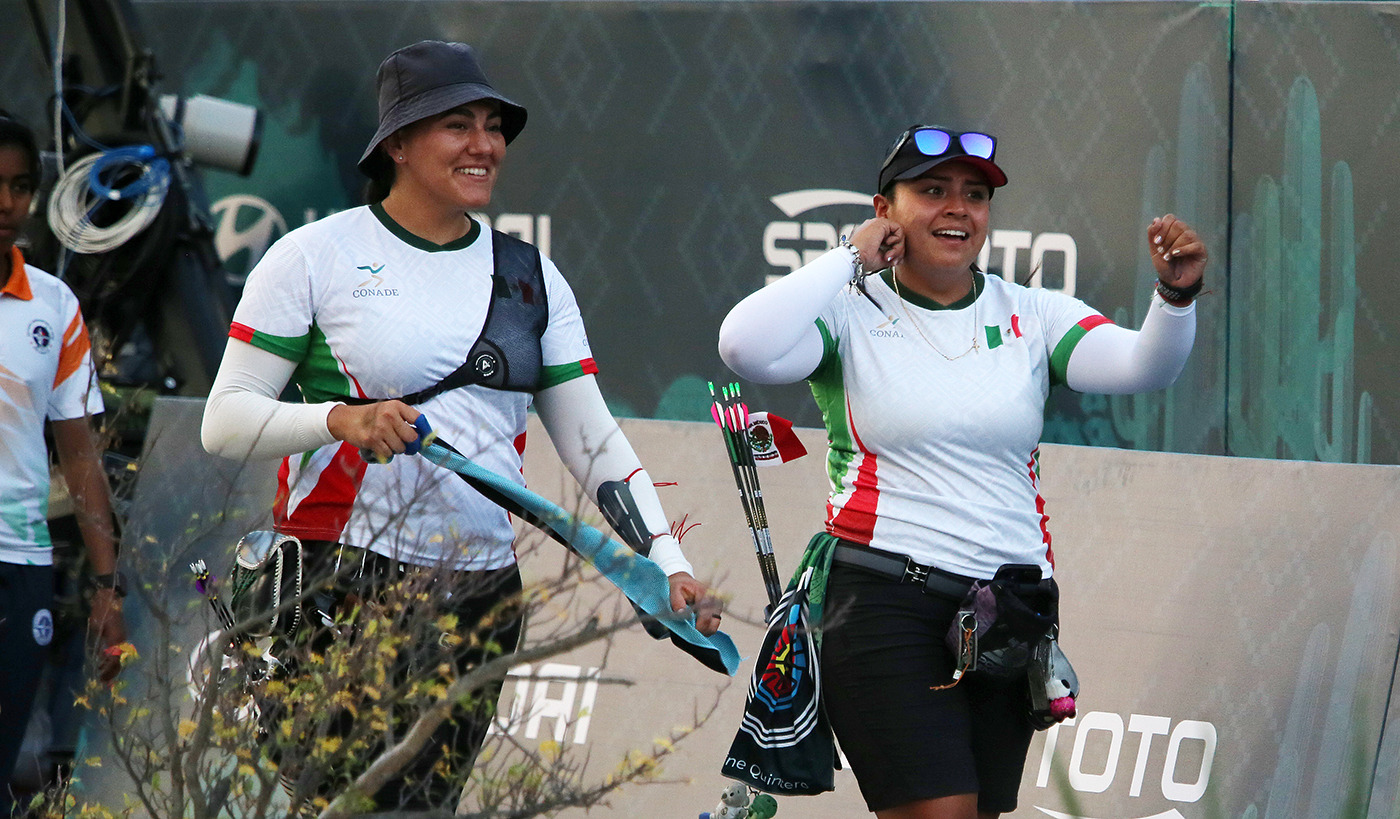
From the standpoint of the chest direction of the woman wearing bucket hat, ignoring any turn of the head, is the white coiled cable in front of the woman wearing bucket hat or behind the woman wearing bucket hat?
behind

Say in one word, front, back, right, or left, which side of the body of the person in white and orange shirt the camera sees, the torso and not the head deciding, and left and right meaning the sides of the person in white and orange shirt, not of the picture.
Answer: front

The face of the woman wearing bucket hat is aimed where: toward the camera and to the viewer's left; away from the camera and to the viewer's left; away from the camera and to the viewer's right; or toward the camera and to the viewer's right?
toward the camera and to the viewer's right

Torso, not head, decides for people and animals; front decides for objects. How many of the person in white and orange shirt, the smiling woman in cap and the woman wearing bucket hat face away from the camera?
0

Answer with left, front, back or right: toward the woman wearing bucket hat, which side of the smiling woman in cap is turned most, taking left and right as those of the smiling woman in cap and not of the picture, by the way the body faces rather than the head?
right

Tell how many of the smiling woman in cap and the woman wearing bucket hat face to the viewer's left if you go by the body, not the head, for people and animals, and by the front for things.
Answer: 0

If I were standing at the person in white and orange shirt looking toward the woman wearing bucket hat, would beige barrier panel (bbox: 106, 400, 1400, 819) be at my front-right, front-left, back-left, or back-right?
front-left

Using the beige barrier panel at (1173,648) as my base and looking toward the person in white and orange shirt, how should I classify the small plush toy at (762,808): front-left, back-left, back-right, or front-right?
front-left

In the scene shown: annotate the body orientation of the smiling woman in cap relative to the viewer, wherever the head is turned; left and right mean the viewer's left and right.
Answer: facing the viewer and to the right of the viewer

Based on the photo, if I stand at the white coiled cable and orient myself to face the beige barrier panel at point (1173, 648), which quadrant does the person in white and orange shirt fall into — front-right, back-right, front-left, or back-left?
front-right

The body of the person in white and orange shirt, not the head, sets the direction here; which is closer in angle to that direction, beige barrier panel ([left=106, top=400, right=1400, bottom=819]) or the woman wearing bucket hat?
the woman wearing bucket hat

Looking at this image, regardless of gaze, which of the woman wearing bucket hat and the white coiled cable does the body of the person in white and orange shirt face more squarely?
the woman wearing bucket hat

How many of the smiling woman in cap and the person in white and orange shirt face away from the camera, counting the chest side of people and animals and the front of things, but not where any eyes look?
0
